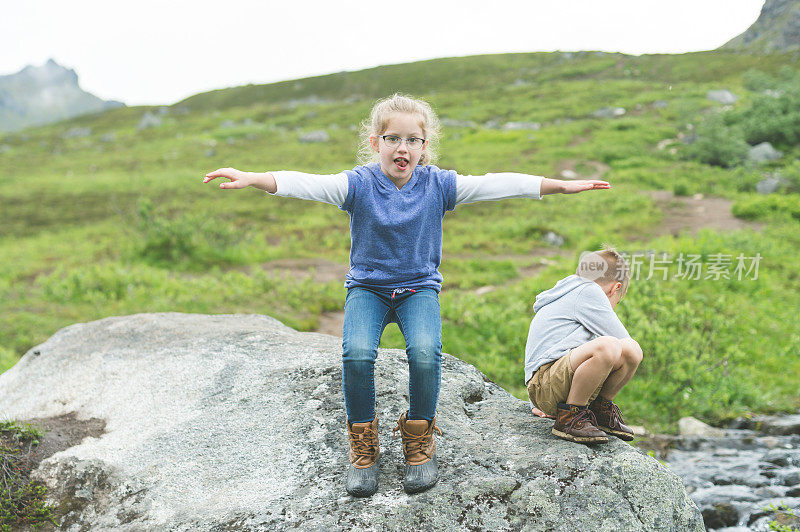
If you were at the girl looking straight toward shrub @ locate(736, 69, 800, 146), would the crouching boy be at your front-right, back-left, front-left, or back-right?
front-right

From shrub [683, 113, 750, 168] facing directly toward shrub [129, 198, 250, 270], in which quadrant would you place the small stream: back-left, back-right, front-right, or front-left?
front-left

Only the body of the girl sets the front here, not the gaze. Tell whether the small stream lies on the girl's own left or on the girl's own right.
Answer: on the girl's own left

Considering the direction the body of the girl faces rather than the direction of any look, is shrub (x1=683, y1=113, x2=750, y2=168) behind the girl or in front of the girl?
behind

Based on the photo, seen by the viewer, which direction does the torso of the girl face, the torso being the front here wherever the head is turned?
toward the camera

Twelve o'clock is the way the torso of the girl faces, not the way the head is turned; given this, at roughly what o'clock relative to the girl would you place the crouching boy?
The crouching boy is roughly at 9 o'clock from the girl.

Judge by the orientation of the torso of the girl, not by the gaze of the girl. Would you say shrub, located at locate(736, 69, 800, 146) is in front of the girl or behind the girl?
behind
